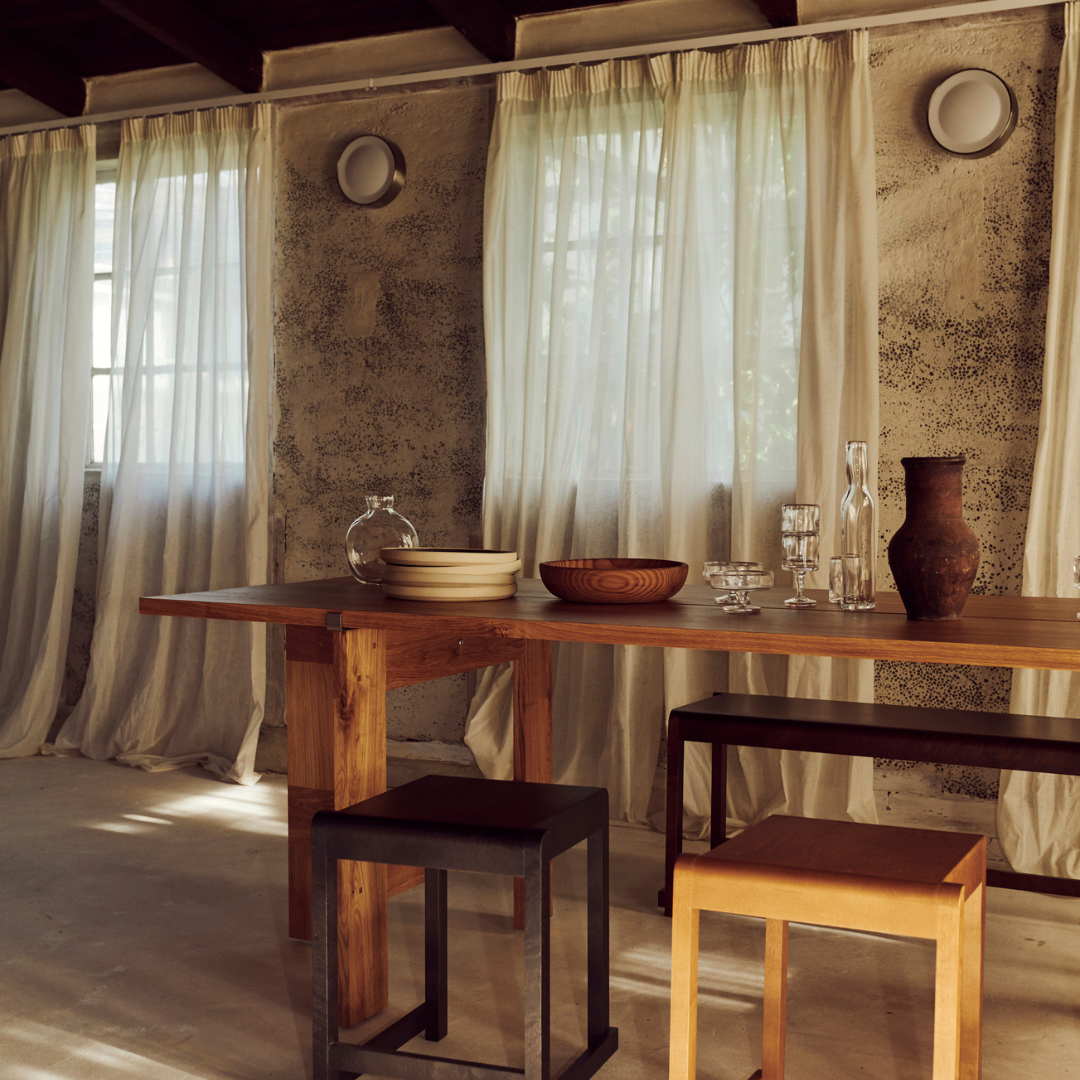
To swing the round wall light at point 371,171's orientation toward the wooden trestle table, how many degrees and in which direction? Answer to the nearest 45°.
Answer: approximately 45° to its left

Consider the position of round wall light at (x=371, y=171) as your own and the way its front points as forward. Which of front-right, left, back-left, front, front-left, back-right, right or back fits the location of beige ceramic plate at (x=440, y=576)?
front-left

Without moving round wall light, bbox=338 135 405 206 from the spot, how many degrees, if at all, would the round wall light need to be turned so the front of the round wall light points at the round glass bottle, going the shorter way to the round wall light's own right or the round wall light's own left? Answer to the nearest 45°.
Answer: approximately 45° to the round wall light's own left

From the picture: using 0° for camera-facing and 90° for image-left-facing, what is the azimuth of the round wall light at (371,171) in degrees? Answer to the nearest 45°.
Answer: approximately 45°

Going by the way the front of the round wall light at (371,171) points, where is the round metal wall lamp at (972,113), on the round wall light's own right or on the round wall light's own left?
on the round wall light's own left

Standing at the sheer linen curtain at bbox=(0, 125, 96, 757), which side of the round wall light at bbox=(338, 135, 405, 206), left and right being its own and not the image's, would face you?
right

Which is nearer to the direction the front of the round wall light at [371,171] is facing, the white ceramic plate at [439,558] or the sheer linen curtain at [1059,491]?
the white ceramic plate

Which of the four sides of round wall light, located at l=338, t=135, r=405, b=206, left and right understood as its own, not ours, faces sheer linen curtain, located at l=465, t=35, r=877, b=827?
left

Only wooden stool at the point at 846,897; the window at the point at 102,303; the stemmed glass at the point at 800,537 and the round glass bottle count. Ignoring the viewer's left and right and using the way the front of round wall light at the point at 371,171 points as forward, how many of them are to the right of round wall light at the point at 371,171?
1

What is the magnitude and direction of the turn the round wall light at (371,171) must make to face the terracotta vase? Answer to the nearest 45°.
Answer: approximately 45° to its left

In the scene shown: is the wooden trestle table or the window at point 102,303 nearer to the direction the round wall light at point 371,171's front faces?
the wooden trestle table

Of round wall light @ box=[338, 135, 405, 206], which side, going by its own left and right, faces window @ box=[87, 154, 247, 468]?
right

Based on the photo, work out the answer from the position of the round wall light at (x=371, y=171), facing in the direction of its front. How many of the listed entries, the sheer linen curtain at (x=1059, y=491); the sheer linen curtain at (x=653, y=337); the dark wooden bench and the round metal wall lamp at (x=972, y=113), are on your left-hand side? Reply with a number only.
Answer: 4
